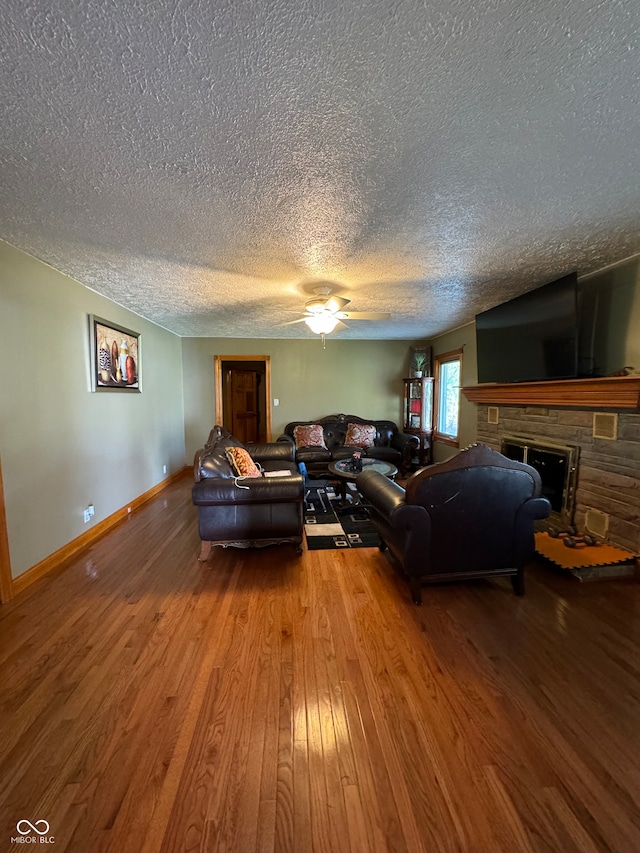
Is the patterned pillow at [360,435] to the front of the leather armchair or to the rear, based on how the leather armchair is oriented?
to the front

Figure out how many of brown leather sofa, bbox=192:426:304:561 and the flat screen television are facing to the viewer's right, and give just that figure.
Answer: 1

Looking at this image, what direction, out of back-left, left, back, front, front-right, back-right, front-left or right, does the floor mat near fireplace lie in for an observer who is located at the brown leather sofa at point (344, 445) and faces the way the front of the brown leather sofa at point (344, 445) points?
front-left

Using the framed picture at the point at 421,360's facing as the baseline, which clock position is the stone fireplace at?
The stone fireplace is roughly at 11 o'clock from the framed picture.

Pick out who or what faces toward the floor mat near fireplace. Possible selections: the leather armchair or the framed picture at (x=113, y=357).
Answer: the framed picture

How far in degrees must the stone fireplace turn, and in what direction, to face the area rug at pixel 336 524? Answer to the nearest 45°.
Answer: approximately 45° to its right

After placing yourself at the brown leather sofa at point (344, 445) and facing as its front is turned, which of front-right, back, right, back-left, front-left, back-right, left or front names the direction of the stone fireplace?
front-left

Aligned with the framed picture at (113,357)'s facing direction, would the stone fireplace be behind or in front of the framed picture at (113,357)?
in front

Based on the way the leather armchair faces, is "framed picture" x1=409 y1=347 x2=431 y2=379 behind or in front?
in front

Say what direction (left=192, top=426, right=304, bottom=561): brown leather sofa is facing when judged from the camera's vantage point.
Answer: facing to the right of the viewer

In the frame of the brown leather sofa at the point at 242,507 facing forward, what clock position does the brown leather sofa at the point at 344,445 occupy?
the brown leather sofa at the point at 344,445 is roughly at 10 o'clock from the brown leather sofa at the point at 242,507.
